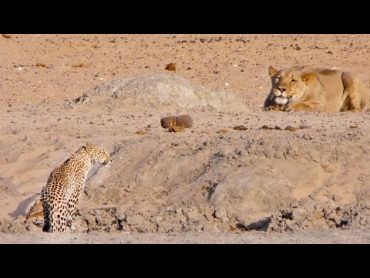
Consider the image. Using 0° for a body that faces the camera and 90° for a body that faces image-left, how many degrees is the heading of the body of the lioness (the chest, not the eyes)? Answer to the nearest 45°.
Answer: approximately 45°

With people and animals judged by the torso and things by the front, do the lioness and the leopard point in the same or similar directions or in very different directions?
very different directions

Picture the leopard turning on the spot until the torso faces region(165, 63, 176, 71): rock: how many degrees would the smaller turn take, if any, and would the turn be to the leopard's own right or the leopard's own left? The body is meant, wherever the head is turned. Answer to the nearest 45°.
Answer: approximately 45° to the leopard's own left

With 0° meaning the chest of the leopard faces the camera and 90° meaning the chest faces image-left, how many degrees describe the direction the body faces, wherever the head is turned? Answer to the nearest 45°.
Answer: approximately 225°

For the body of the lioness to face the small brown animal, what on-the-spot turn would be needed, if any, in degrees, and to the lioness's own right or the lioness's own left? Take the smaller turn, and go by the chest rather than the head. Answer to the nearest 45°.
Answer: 0° — it already faces it

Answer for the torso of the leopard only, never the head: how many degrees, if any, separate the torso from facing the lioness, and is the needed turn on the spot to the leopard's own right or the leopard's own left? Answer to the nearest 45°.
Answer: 0° — it already faces it

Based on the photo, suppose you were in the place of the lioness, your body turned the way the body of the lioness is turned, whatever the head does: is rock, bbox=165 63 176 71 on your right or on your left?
on your right
